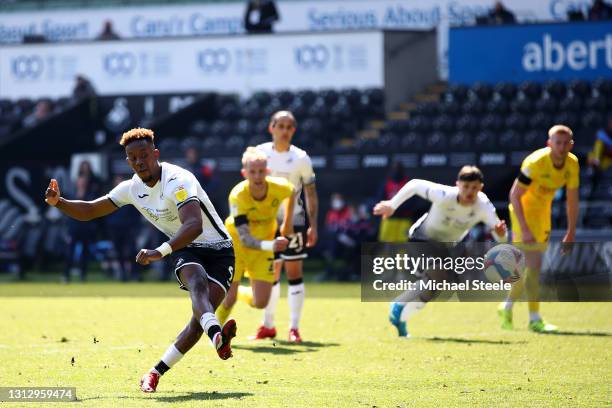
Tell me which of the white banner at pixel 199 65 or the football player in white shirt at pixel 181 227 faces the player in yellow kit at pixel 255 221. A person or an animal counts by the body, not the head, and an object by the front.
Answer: the white banner

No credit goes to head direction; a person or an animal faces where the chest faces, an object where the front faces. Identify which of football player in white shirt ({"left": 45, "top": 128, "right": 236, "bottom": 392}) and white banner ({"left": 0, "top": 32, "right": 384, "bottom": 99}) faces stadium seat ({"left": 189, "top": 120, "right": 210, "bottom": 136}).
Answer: the white banner

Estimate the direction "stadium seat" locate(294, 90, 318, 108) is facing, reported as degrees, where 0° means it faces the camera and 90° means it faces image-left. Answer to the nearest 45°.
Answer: approximately 0°

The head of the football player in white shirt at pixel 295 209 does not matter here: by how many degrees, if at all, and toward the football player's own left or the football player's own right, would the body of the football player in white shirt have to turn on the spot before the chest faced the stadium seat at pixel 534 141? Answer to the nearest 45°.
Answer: approximately 135° to the football player's own left

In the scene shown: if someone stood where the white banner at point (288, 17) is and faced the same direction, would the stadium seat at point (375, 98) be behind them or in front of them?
in front

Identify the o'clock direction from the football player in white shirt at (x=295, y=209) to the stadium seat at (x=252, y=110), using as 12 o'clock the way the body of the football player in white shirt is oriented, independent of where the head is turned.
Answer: The stadium seat is roughly at 6 o'clock from the football player in white shirt.

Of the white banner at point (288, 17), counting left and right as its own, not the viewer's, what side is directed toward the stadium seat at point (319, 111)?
front

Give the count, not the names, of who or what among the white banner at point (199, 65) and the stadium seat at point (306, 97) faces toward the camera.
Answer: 2

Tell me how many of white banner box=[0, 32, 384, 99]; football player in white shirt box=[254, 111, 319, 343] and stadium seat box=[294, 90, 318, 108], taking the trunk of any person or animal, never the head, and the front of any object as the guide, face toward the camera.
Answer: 3
